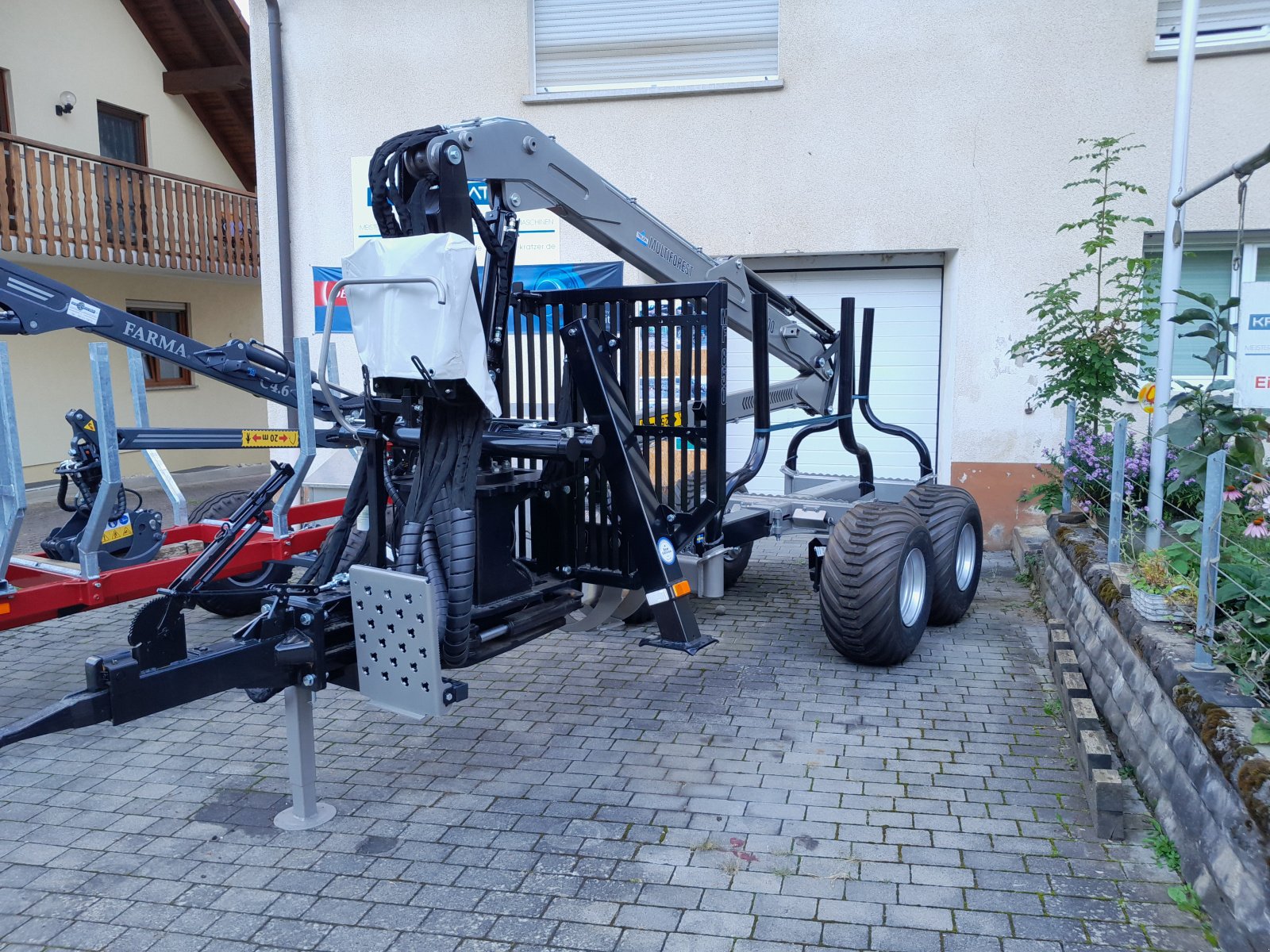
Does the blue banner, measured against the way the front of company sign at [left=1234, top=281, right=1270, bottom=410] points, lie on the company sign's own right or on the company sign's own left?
on the company sign's own right

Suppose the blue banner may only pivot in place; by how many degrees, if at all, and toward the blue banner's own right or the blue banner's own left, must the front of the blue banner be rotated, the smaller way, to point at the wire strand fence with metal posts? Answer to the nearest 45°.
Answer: approximately 45° to the blue banner's own left

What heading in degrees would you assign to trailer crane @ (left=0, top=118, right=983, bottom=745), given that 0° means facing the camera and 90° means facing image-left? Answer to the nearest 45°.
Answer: approximately 45°

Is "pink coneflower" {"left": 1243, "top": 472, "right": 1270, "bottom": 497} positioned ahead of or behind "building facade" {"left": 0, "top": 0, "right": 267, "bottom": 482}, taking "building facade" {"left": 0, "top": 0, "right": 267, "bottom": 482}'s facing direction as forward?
ahead

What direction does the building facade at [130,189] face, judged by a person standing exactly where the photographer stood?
facing the viewer and to the right of the viewer

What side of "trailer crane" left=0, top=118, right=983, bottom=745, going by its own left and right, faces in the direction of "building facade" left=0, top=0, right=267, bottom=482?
right

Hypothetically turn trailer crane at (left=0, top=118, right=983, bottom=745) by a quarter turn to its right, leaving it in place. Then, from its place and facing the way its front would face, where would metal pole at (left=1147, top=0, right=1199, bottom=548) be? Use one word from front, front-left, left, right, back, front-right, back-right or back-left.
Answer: back-right

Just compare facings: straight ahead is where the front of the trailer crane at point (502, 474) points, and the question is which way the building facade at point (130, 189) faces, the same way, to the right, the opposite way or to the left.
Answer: to the left

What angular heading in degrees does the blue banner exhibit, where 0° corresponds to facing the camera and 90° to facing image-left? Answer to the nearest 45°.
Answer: approximately 0°

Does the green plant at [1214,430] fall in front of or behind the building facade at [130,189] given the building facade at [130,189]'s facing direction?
in front

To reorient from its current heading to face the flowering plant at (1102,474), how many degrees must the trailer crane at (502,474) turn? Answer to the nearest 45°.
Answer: approximately 135° to its left

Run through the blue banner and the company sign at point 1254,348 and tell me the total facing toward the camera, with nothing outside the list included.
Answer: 2
